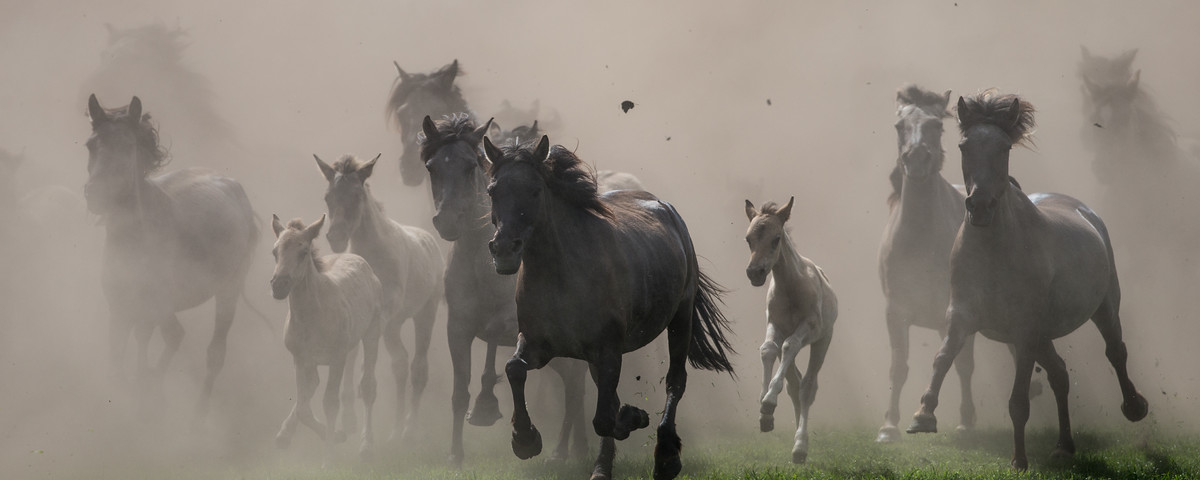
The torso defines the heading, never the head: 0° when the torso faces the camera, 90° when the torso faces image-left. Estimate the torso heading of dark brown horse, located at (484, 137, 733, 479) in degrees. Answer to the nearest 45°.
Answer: approximately 45°

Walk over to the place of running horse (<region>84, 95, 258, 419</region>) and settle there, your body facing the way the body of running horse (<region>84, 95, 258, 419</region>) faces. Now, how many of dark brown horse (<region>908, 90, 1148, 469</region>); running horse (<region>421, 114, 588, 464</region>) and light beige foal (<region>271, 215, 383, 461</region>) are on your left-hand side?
3

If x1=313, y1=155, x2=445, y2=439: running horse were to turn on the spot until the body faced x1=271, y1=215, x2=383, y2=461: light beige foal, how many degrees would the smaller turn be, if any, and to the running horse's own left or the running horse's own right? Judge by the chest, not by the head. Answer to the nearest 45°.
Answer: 0° — it already faces it

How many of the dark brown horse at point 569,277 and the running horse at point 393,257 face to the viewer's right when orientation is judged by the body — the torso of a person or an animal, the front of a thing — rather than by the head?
0

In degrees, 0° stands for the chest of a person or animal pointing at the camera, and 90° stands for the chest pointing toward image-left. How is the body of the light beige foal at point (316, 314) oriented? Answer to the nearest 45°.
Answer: approximately 45°

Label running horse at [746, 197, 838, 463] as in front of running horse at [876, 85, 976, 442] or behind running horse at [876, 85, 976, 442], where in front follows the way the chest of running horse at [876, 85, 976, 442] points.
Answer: in front

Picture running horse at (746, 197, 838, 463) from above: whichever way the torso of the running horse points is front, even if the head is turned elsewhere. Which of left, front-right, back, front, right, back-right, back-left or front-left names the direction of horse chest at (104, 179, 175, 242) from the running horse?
front-right

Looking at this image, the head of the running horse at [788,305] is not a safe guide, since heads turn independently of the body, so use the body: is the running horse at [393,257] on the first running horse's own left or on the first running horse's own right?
on the first running horse's own right

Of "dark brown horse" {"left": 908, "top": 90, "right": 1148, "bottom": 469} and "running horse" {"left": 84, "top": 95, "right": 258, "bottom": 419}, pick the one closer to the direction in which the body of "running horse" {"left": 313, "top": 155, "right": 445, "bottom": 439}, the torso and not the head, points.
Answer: the running horse

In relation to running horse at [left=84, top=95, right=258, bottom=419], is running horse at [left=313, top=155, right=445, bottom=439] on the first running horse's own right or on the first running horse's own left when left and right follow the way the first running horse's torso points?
on the first running horse's own left

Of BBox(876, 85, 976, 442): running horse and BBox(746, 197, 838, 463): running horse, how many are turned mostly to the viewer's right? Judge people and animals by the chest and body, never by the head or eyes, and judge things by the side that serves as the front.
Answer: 0

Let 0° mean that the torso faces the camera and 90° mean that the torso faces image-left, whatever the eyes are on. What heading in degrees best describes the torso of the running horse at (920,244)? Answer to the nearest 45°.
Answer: approximately 0°

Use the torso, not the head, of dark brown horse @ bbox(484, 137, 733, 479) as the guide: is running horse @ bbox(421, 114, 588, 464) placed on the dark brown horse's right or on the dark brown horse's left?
on the dark brown horse's right

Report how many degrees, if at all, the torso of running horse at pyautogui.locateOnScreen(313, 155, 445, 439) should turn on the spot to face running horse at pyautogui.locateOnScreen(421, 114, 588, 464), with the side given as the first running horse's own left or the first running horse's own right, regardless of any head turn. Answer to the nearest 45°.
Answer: approximately 45° to the first running horse's own left
